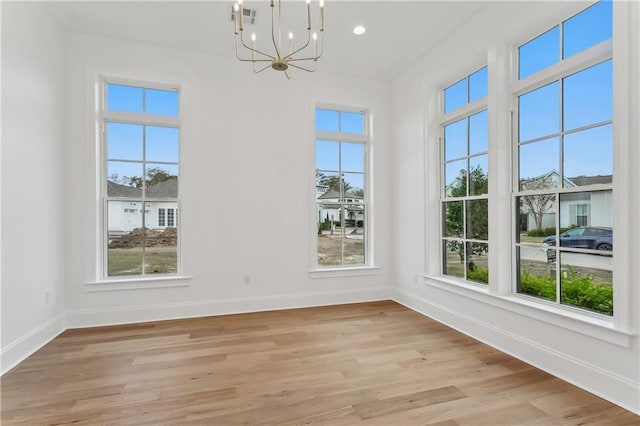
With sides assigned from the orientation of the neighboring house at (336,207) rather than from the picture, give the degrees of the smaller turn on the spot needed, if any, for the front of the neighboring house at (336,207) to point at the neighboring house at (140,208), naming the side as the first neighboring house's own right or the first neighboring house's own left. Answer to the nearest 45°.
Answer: approximately 90° to the first neighboring house's own right

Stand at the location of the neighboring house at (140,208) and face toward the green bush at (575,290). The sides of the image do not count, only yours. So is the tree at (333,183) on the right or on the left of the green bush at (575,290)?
left

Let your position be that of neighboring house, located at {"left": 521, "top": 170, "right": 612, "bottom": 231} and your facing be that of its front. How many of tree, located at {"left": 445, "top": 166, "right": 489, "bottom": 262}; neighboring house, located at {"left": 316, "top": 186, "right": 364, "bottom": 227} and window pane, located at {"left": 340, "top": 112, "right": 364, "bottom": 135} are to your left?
0

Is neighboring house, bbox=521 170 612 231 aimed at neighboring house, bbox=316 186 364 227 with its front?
no

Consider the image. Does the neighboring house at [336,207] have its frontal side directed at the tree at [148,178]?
no

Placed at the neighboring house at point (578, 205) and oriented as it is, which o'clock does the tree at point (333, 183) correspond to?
The tree is roughly at 2 o'clock from the neighboring house.

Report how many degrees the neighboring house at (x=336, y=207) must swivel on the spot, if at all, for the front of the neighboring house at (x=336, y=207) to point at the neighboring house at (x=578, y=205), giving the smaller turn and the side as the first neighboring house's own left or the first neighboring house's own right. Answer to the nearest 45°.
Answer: approximately 45° to the first neighboring house's own left

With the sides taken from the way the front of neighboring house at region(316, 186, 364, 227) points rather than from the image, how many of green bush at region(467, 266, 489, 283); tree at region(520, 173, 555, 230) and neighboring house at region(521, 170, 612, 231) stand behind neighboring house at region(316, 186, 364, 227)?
0

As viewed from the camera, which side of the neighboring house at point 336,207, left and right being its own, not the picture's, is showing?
front

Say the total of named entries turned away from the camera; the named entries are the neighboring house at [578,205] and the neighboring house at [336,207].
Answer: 0

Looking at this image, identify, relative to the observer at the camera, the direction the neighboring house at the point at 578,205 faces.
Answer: facing the viewer and to the left of the viewer

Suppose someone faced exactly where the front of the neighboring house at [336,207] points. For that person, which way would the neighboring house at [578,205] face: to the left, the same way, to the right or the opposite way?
to the right

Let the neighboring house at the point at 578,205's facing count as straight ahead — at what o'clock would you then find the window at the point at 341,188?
The window is roughly at 11 o'clock from the neighboring house.
